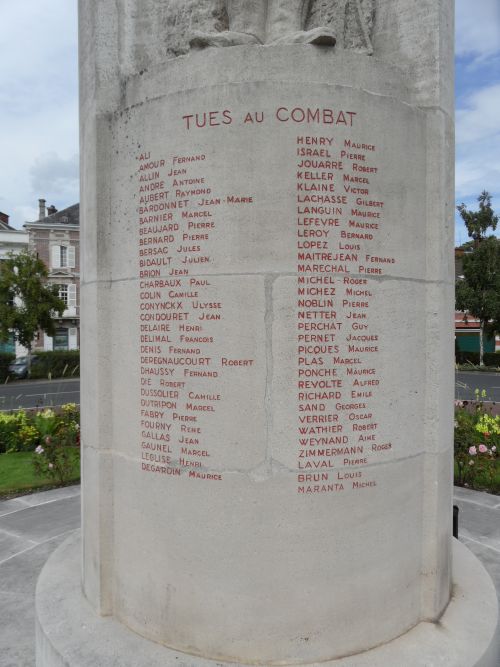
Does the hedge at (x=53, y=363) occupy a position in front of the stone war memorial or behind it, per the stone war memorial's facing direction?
behind

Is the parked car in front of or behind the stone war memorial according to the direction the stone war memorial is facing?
behind

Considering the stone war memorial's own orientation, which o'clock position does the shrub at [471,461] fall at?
The shrub is roughly at 7 o'clock from the stone war memorial.

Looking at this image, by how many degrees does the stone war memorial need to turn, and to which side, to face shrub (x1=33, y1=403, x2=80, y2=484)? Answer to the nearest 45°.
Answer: approximately 135° to its right

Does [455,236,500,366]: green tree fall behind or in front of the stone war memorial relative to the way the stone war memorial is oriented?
behind

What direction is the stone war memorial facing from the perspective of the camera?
toward the camera

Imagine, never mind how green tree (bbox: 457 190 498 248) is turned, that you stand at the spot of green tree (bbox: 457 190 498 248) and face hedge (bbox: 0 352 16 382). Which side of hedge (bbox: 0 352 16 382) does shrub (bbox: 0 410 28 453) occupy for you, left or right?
left

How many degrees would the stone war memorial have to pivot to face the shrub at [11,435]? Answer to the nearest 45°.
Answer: approximately 135° to its right
